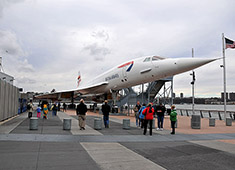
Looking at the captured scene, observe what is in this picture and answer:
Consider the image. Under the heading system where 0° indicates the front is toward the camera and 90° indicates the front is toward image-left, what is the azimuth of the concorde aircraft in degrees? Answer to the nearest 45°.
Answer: approximately 315°

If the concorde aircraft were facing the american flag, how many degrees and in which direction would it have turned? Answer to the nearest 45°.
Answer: approximately 45° to its left
